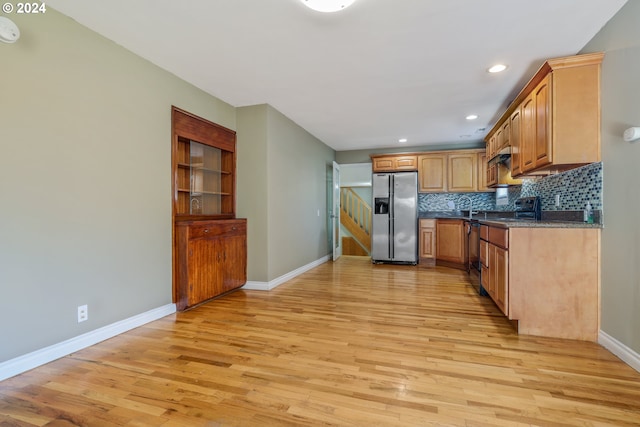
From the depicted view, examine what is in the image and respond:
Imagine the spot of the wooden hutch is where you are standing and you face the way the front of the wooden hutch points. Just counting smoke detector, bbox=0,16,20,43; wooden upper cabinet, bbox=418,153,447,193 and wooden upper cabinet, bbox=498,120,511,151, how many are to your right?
1

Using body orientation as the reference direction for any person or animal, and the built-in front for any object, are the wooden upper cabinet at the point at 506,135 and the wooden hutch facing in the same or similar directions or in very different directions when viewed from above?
very different directions

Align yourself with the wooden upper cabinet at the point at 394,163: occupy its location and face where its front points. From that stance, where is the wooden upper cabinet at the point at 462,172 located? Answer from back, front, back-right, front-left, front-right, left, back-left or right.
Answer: left

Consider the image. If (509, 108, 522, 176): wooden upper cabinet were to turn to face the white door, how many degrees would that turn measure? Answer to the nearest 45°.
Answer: approximately 45° to its right

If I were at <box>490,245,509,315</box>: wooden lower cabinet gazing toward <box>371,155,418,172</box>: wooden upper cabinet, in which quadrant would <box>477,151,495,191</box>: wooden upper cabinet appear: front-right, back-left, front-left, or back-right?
front-right

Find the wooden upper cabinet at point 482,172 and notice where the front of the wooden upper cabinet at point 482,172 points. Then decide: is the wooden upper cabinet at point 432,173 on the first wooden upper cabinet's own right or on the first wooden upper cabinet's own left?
on the first wooden upper cabinet's own right

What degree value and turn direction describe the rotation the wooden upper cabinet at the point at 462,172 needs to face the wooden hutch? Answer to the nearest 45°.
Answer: approximately 45° to its right

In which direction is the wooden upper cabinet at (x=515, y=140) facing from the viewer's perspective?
to the viewer's left

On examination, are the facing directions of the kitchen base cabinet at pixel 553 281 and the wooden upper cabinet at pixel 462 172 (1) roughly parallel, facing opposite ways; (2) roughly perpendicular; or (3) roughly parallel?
roughly perpendicular

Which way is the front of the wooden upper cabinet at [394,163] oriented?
toward the camera

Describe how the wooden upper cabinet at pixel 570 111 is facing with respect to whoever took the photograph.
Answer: facing to the left of the viewer
